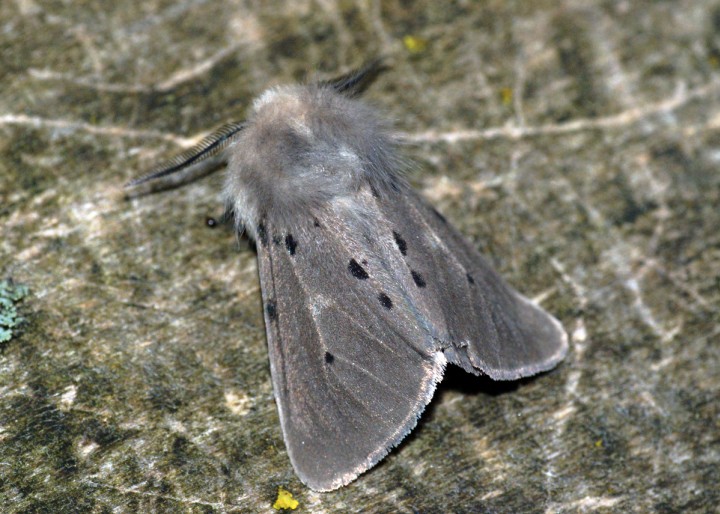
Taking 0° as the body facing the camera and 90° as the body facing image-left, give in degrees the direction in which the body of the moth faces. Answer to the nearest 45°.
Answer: approximately 135°

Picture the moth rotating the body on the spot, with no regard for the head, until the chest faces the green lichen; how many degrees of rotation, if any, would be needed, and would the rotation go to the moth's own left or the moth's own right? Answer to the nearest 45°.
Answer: approximately 45° to the moth's own left

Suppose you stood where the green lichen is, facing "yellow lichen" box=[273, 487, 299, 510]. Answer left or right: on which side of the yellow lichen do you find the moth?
left
